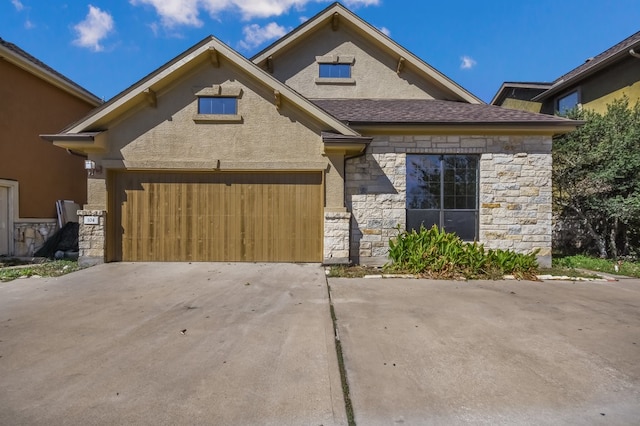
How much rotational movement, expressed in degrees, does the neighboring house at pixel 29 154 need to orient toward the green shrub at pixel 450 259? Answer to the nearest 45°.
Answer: approximately 45° to its left

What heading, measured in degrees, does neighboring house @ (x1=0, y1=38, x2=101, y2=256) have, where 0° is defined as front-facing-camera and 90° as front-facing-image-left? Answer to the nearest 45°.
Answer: approximately 0°

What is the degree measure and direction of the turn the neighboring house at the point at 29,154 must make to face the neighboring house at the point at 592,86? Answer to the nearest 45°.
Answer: approximately 45° to its left
